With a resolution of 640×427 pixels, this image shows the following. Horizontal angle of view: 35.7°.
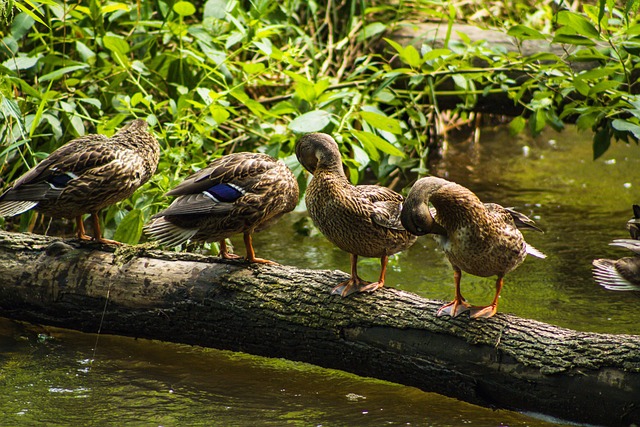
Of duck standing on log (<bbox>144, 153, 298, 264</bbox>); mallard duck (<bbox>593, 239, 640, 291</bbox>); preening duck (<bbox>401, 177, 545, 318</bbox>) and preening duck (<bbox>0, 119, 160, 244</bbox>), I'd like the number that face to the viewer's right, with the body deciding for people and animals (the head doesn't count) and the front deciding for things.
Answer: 3

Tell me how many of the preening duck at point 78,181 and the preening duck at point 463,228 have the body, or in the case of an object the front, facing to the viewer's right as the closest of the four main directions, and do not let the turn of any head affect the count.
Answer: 1

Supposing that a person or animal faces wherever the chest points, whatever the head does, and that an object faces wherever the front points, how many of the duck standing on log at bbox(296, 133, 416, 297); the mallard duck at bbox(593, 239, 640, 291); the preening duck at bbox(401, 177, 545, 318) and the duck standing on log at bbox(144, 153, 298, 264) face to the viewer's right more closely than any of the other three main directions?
2

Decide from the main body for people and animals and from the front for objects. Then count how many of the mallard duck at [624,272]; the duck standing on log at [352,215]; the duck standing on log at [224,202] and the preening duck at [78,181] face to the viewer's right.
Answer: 3

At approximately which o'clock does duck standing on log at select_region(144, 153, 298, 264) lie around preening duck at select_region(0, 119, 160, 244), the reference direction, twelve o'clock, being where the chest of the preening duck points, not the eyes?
The duck standing on log is roughly at 1 o'clock from the preening duck.

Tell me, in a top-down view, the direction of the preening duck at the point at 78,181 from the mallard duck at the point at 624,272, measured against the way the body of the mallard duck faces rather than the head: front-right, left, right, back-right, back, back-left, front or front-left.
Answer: back

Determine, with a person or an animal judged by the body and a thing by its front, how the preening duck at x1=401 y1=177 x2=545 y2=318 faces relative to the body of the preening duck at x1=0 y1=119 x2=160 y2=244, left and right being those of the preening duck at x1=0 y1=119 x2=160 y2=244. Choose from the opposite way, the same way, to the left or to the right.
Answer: the opposite way

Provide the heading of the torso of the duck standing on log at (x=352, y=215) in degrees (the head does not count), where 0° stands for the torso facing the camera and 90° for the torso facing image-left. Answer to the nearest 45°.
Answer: approximately 45°

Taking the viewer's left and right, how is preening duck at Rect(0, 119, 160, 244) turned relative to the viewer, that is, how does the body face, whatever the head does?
facing to the right of the viewer

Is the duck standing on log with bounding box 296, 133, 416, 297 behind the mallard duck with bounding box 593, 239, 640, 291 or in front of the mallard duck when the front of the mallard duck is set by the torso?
behind

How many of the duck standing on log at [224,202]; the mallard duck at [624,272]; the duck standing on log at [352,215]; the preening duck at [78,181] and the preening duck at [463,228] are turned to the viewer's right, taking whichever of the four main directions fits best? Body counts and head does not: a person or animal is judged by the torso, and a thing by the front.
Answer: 3

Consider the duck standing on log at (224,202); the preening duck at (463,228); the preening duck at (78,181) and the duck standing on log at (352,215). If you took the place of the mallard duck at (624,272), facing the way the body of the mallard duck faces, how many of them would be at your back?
4

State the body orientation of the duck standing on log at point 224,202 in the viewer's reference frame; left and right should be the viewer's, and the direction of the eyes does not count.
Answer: facing to the right of the viewer

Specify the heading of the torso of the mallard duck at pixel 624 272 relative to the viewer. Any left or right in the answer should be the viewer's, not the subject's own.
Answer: facing to the right of the viewer
